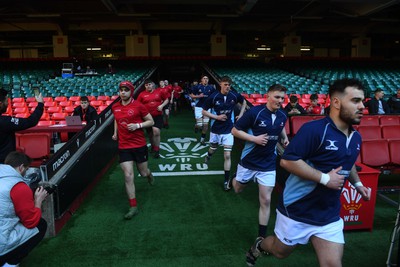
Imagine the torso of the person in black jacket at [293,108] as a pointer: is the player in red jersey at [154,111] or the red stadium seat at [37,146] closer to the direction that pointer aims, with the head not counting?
the red stadium seat

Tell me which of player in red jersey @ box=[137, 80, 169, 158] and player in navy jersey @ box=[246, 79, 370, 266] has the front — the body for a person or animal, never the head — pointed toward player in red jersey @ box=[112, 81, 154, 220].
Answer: player in red jersey @ box=[137, 80, 169, 158]

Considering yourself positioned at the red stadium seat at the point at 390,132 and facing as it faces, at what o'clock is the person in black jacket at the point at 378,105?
The person in black jacket is roughly at 6 o'clock from the red stadium seat.

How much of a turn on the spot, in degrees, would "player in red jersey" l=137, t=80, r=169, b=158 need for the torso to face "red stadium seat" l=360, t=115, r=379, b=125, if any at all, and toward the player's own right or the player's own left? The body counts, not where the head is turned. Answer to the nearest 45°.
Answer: approximately 90° to the player's own left

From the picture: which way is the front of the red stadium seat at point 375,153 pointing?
toward the camera

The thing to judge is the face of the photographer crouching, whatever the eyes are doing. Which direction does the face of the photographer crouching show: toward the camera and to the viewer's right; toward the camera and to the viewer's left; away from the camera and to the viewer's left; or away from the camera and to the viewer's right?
away from the camera and to the viewer's right

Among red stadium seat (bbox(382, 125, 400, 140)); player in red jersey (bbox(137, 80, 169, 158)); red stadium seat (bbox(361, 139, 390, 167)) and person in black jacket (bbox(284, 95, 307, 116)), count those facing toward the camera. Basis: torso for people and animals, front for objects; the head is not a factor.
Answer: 4

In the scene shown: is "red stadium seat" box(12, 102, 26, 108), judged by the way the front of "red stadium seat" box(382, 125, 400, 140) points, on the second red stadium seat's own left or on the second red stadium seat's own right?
on the second red stadium seat's own right

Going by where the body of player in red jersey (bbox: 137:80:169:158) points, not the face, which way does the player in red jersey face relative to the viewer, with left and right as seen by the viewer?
facing the viewer

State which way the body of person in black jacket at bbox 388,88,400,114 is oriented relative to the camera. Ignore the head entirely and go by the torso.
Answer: toward the camera

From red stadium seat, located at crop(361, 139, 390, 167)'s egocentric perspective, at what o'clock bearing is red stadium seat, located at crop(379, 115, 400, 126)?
red stadium seat, located at crop(379, 115, 400, 126) is roughly at 6 o'clock from red stadium seat, located at crop(361, 139, 390, 167).

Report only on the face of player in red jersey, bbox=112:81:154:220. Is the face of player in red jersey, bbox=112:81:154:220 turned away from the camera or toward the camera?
toward the camera

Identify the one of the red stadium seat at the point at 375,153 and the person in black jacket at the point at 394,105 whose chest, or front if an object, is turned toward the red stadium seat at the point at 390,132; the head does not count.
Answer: the person in black jacket

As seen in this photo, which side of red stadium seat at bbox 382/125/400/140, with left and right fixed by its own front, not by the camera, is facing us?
front

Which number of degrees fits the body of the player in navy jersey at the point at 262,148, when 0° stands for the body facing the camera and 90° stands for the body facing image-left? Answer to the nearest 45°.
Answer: approximately 315°

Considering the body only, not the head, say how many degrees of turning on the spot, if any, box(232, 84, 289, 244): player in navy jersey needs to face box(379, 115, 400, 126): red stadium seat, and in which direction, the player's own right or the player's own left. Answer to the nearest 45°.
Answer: approximately 90° to the player's own left

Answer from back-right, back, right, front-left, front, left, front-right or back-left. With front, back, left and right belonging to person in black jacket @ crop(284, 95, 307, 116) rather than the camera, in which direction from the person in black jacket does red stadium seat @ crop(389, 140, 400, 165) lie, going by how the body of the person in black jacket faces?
front-left

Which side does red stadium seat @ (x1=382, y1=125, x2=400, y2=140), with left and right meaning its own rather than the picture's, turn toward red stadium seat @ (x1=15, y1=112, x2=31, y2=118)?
right
